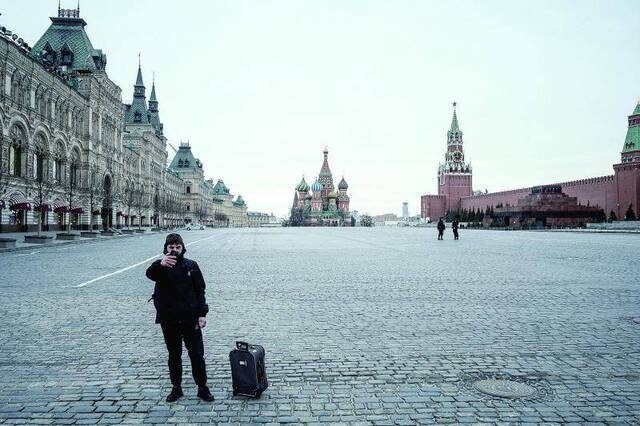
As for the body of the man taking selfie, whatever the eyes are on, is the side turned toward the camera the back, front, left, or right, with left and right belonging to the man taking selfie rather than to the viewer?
front

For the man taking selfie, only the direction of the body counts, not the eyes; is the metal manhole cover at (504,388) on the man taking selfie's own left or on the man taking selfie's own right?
on the man taking selfie's own left

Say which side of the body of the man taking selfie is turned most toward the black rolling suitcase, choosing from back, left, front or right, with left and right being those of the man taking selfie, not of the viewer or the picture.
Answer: left

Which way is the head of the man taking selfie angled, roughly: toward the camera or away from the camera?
toward the camera
